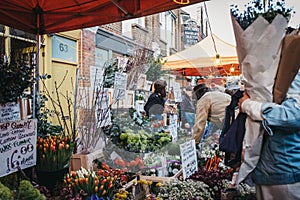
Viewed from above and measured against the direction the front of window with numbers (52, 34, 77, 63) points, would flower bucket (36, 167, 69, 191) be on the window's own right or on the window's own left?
on the window's own right

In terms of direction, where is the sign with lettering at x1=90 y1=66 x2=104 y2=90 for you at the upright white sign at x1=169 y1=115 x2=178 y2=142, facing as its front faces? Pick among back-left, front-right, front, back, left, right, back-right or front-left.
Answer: right

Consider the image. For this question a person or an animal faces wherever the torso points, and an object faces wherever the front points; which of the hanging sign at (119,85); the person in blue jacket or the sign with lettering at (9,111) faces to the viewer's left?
the person in blue jacket

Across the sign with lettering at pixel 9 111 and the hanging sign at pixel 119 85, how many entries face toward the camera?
2

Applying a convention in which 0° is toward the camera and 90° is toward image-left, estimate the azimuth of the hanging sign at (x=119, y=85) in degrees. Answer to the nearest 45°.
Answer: approximately 0°

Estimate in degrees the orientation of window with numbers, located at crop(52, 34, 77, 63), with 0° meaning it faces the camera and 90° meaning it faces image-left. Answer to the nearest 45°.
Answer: approximately 315°

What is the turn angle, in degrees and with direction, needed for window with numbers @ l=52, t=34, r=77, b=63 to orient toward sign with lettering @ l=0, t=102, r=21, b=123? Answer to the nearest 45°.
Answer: approximately 45° to its right

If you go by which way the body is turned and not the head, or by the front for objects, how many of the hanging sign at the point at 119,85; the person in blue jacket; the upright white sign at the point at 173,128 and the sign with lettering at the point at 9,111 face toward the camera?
3

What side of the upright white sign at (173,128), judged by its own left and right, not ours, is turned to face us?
front

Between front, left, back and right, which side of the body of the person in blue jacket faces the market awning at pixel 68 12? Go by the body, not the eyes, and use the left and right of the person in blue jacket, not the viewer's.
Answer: front

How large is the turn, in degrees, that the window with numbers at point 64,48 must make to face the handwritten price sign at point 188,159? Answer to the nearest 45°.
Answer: approximately 45° to its right

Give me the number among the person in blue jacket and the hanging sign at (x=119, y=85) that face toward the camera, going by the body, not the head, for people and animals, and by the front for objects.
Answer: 1

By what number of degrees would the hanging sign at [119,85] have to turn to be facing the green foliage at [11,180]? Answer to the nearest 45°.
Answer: approximately 45° to its right

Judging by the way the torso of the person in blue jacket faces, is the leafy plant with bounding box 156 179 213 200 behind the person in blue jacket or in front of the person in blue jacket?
in front

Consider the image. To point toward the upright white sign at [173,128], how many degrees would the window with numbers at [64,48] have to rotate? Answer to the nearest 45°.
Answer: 0° — it already faces it

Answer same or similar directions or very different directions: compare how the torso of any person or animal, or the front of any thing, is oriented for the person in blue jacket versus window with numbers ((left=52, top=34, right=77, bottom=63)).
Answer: very different directions

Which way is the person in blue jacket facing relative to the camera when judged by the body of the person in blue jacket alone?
to the viewer's left
